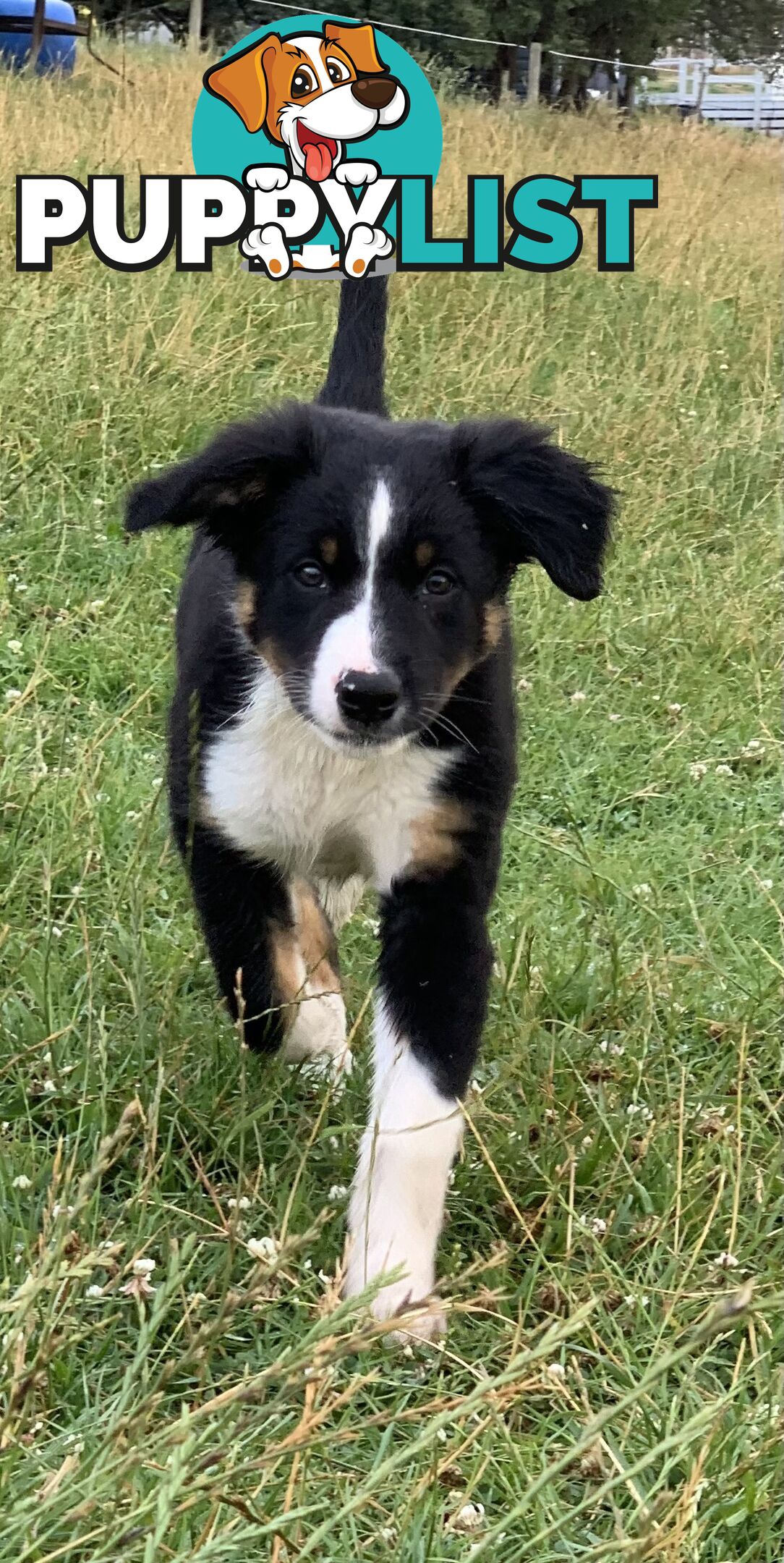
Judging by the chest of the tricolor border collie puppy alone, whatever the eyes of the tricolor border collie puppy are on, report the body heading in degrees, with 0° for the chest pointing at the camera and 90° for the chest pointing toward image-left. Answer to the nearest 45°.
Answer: approximately 0°

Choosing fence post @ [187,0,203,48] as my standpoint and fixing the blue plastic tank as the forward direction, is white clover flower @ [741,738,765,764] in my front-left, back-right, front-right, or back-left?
back-left

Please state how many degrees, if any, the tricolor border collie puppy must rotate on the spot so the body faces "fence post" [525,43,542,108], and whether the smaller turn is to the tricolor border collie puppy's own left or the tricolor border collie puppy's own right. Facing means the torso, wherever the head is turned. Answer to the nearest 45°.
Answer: approximately 180°

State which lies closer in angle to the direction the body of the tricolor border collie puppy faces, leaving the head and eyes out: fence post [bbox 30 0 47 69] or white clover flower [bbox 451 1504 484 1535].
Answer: the white clover flower

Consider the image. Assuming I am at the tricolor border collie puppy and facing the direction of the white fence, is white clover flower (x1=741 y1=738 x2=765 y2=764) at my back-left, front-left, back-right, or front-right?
front-right

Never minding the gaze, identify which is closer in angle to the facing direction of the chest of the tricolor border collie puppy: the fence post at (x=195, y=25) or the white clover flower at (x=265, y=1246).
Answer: the white clover flower

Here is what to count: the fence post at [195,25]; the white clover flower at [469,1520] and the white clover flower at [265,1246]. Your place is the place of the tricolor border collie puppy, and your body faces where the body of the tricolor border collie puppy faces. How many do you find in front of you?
2

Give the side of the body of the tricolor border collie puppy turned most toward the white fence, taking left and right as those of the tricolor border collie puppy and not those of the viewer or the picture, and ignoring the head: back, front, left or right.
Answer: back

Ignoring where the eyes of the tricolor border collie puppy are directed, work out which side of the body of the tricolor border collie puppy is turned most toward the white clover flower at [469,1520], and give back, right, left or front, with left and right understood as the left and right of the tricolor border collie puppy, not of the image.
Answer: front

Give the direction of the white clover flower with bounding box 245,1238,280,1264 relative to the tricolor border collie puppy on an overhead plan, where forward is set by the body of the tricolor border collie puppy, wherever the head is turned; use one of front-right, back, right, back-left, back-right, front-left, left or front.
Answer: front

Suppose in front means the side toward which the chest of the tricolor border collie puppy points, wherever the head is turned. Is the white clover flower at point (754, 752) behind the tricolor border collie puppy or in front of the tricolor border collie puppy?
behind

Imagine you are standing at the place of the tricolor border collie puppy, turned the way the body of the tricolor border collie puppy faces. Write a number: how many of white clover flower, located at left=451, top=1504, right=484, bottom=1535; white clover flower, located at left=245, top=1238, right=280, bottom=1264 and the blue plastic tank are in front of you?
2
